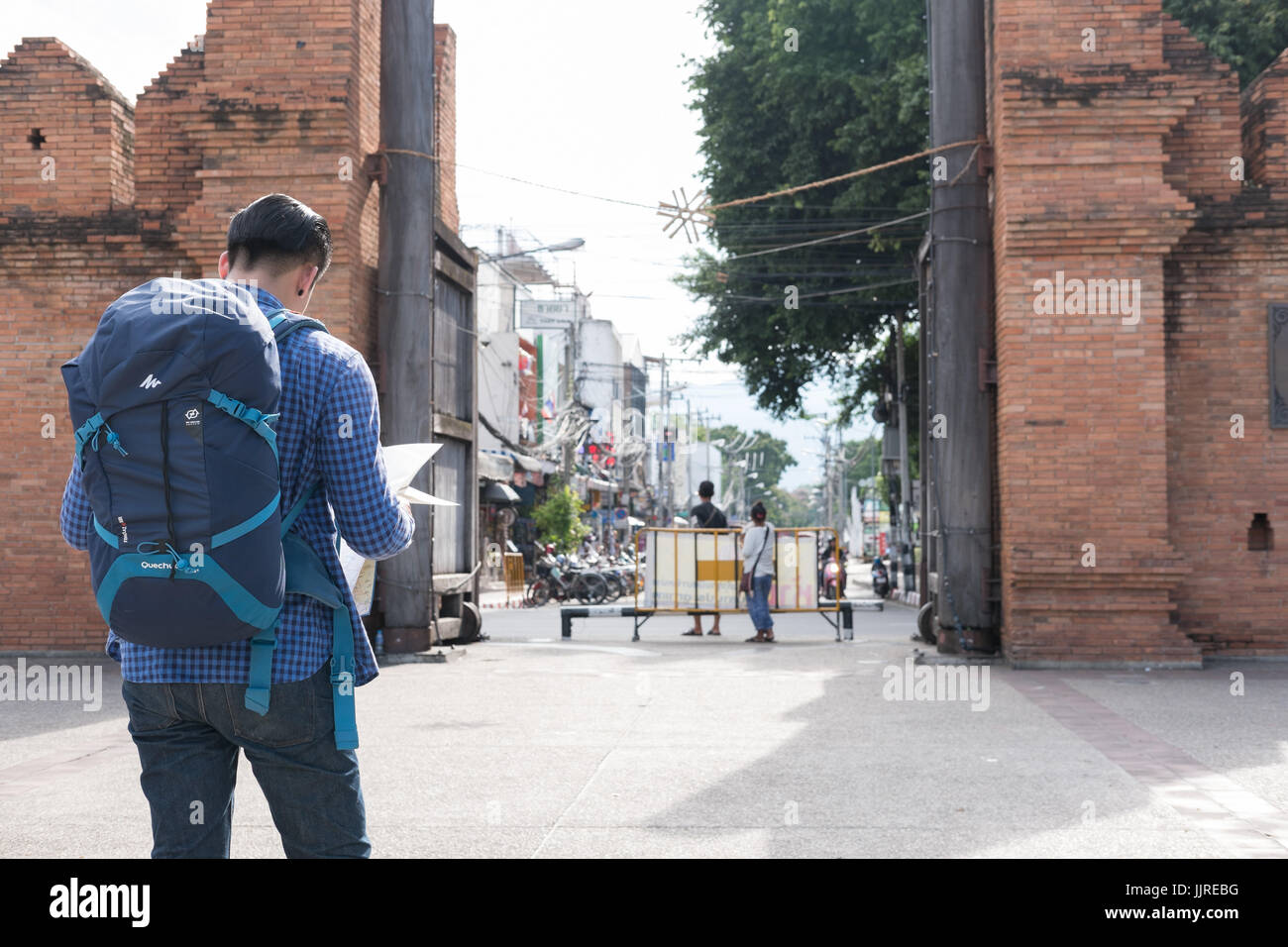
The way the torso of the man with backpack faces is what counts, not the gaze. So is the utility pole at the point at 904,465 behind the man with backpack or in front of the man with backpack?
in front

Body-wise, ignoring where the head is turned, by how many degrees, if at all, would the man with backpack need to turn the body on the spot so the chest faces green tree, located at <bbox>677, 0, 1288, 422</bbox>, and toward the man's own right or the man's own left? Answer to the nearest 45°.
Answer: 0° — they already face it

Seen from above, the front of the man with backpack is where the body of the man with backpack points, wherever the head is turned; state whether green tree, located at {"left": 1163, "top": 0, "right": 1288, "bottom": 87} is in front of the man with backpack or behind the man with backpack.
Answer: in front

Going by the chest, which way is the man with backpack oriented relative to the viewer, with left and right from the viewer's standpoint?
facing away from the viewer and to the right of the viewer

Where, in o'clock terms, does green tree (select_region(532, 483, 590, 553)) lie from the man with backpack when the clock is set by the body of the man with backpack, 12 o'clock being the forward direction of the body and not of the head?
The green tree is roughly at 11 o'clock from the man with backpack.

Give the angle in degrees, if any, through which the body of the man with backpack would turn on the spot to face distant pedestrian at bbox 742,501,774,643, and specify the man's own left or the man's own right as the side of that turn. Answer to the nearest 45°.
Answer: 0° — they already face them

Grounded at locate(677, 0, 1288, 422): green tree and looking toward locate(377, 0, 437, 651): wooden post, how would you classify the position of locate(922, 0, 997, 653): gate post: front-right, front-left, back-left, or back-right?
front-left

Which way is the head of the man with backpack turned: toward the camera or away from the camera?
away from the camera
